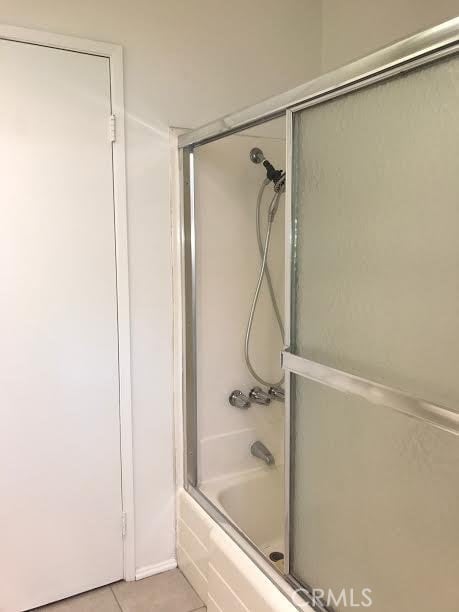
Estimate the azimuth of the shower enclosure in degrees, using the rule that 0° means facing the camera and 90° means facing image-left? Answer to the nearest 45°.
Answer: approximately 45°

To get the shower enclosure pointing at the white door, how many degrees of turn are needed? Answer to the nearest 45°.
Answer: approximately 45° to its right
